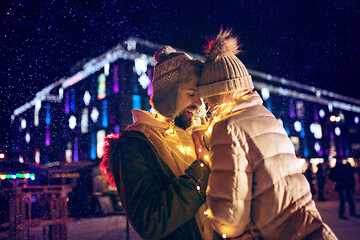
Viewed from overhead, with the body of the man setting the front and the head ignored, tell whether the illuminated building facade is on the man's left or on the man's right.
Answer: on the man's left

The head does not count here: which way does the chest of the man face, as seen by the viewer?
to the viewer's right
